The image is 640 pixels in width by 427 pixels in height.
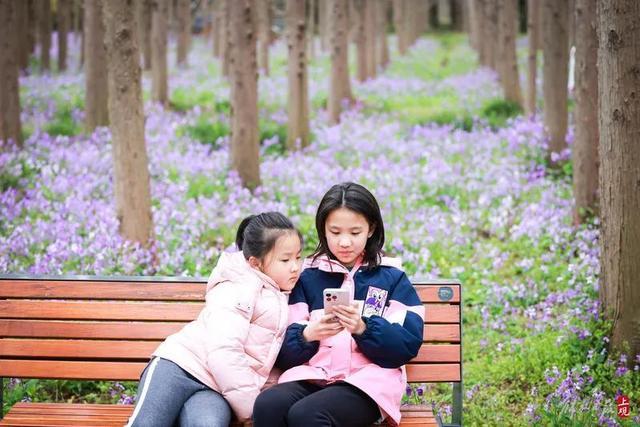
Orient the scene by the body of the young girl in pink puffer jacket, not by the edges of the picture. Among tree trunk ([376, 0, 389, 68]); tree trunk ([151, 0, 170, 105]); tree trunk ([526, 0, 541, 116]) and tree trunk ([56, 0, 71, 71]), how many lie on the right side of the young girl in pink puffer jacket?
0

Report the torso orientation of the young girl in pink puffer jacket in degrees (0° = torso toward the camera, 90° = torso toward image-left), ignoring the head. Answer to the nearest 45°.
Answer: approximately 315°

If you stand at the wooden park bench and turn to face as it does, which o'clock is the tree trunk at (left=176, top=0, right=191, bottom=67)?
The tree trunk is roughly at 6 o'clock from the wooden park bench.

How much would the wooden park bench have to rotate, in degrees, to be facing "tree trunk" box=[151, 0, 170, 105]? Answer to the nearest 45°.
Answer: approximately 180°

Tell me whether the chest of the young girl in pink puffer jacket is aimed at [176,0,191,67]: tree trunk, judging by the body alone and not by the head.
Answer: no

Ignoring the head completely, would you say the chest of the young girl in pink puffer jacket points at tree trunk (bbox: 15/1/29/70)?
no

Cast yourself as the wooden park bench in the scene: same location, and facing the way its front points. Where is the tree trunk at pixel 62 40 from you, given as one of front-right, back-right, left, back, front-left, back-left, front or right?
back

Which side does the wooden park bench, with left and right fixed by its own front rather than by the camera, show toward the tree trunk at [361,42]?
back

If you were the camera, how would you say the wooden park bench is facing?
facing the viewer

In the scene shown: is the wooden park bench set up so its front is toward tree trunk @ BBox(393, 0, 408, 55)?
no
